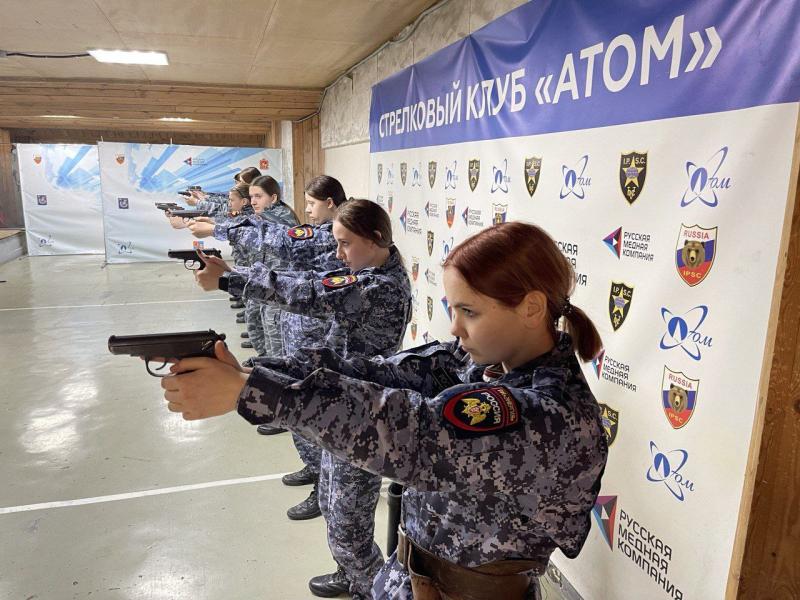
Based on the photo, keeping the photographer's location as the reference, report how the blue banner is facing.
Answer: facing the viewer and to the left of the viewer

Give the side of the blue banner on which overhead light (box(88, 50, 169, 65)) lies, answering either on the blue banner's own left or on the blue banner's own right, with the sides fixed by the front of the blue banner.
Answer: on the blue banner's own right
